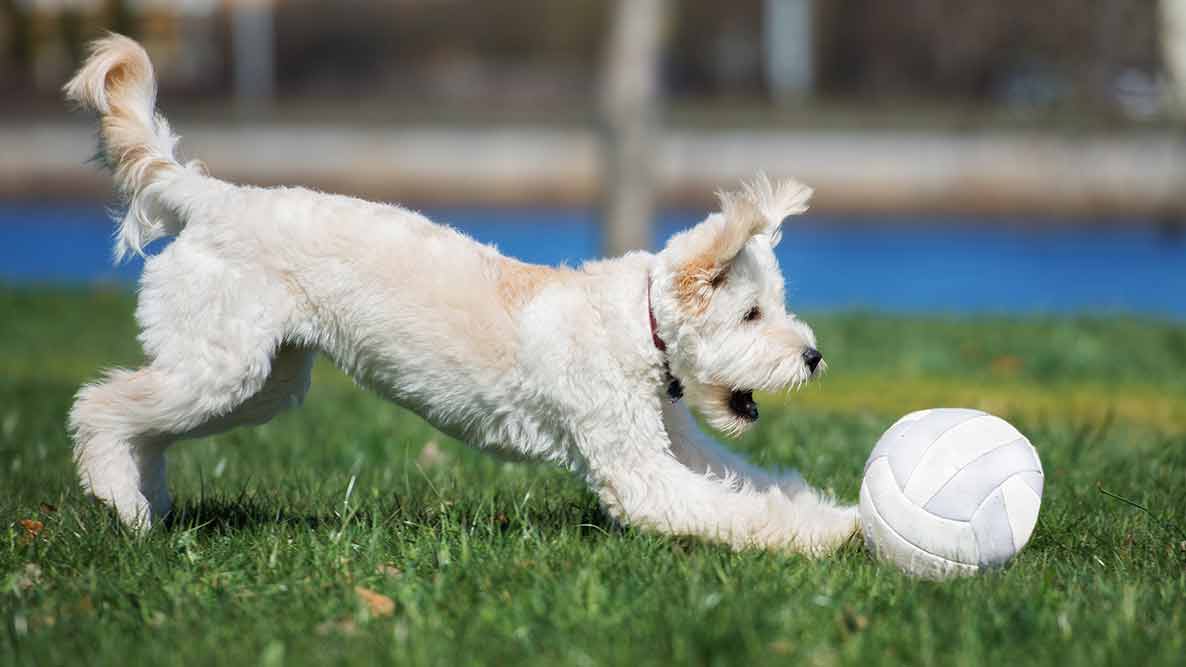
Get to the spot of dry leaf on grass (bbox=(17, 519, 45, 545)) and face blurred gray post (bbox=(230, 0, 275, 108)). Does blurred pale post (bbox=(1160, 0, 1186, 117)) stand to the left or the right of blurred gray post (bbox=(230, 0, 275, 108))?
right

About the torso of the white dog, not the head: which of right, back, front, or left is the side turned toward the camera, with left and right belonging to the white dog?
right

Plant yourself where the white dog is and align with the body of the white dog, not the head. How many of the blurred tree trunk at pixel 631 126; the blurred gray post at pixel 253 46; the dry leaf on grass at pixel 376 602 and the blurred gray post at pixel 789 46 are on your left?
3

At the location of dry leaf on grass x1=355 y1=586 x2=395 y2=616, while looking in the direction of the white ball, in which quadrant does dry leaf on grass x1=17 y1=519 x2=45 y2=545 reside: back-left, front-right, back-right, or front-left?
back-left

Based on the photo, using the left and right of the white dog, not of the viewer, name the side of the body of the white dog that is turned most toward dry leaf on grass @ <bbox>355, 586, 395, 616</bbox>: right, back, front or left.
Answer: right

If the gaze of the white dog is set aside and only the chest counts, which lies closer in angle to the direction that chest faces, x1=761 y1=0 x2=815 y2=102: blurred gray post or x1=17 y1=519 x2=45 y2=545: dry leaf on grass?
the blurred gray post

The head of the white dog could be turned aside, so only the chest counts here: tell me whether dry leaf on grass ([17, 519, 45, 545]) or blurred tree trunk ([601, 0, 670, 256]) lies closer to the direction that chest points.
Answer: the blurred tree trunk

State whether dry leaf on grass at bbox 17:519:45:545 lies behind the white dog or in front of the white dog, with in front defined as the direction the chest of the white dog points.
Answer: behind

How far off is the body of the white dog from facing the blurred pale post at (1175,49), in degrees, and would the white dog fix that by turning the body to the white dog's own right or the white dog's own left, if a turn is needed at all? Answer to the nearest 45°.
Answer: approximately 45° to the white dog's own left

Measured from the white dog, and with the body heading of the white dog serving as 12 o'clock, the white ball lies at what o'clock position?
The white ball is roughly at 1 o'clock from the white dog.

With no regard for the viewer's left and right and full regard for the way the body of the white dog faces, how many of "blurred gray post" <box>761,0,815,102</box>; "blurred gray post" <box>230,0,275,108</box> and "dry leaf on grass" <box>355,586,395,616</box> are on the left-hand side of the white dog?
2

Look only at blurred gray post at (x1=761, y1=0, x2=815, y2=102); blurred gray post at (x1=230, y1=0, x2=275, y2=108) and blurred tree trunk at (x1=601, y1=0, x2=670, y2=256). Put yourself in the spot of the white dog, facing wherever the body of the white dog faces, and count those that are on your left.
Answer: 3

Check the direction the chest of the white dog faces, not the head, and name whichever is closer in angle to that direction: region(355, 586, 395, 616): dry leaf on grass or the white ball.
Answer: the white ball

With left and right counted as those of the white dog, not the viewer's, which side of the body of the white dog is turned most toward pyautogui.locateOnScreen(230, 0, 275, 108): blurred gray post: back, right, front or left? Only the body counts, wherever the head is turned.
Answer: left
